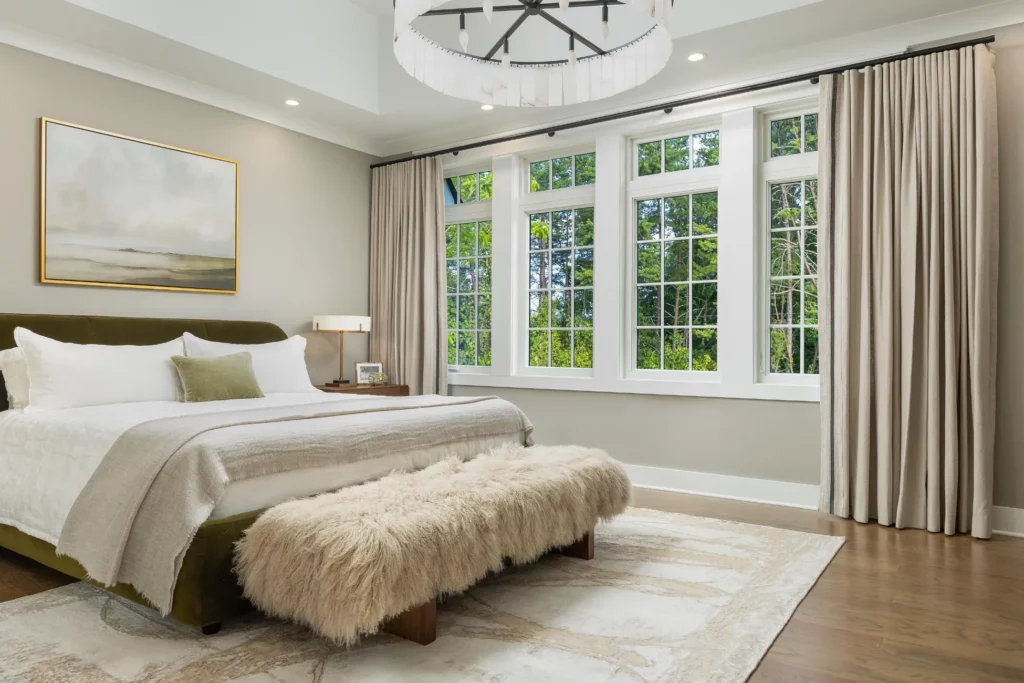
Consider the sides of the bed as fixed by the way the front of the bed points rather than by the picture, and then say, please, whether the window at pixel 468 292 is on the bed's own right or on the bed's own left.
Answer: on the bed's own left

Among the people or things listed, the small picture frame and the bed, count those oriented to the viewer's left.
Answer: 0

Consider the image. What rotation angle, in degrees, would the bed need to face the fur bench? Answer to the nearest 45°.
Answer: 0° — it already faces it

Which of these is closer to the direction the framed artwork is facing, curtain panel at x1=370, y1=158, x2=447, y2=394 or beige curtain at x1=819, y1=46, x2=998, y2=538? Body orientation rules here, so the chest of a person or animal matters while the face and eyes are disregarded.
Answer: the beige curtain

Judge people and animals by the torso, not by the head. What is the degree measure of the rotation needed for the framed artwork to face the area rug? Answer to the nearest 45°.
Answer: approximately 45° to its right

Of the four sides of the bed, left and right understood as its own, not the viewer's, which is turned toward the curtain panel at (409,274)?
left

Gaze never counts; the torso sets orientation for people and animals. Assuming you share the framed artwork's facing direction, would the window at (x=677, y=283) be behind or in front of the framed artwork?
in front

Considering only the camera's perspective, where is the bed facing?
facing the viewer and to the right of the viewer

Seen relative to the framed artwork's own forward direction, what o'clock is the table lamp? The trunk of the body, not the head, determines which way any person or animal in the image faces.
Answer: The table lamp is roughly at 10 o'clock from the framed artwork.
